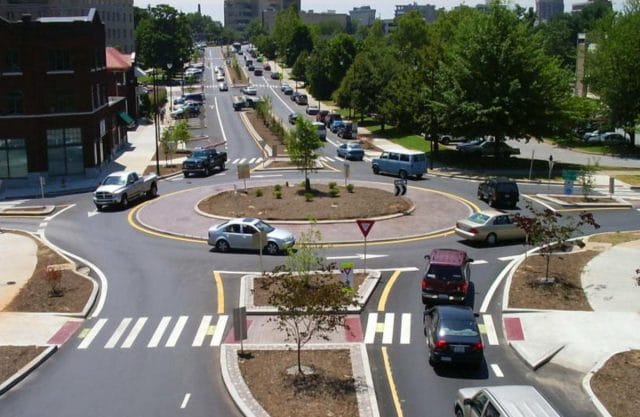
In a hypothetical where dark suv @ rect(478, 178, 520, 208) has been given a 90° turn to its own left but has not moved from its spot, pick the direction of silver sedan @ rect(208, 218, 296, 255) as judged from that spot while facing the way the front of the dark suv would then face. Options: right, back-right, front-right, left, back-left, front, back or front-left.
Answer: front

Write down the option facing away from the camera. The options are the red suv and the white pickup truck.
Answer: the red suv

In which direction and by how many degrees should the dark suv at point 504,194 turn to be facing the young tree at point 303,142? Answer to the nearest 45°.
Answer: approximately 45° to its left

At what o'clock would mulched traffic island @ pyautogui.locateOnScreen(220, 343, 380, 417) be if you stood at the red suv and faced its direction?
The mulched traffic island is roughly at 7 o'clock from the red suv.

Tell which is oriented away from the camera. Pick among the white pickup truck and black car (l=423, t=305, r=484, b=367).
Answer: the black car

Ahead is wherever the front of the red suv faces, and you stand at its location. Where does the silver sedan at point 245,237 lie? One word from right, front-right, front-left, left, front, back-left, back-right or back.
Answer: front-left

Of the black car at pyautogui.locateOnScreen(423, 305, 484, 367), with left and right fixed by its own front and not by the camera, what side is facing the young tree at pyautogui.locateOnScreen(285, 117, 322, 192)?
front

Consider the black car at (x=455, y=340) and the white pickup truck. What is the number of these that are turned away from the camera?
1

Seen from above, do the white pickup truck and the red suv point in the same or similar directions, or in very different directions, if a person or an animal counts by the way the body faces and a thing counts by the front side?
very different directions

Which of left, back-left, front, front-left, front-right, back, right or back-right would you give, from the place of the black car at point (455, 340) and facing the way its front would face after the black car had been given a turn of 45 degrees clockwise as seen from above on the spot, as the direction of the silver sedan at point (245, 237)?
left

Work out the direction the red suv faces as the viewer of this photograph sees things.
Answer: facing away from the viewer

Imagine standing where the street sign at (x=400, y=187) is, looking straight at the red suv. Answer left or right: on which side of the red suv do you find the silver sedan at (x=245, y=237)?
right

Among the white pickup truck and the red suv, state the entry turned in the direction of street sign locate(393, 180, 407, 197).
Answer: the red suv

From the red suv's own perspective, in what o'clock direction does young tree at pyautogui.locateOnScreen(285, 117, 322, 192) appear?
The young tree is roughly at 11 o'clock from the red suv.

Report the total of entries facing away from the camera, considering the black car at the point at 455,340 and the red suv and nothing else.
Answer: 2

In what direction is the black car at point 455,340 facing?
away from the camera

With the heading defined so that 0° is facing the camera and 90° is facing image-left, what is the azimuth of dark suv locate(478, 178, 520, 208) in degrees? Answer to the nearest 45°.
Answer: approximately 135°
